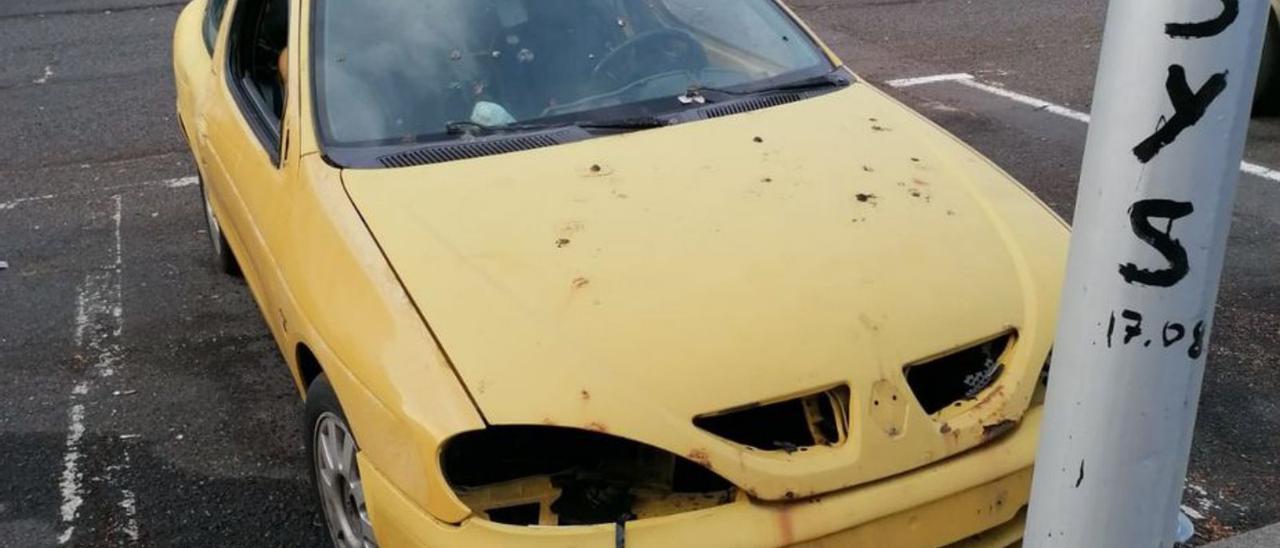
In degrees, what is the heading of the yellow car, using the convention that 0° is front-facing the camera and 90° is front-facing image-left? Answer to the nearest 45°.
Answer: approximately 315°

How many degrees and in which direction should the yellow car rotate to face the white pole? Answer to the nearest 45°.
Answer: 0° — it already faces it
